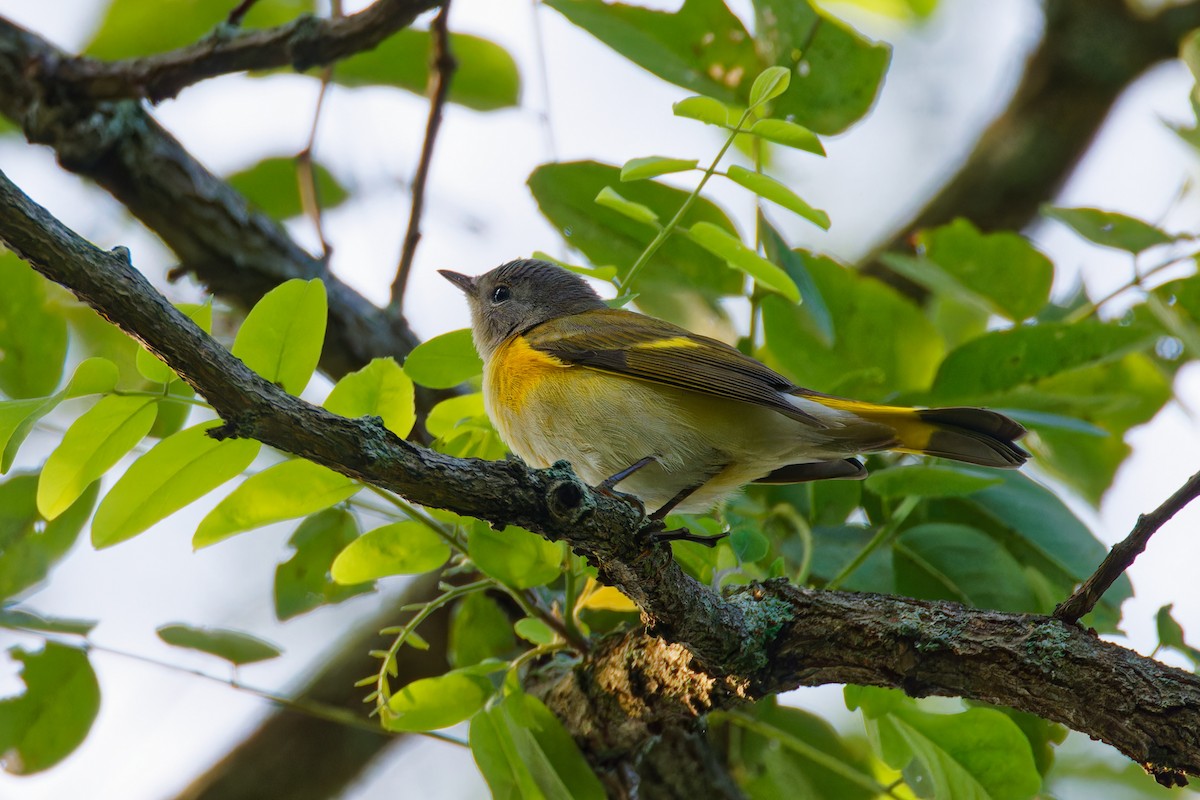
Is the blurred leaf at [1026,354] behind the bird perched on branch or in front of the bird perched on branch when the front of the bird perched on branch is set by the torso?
behind

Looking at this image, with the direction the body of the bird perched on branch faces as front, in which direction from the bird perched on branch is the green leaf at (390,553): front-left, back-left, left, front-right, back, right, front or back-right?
front-left

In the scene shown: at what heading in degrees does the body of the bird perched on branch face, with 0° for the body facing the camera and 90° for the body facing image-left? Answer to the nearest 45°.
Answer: approximately 90°

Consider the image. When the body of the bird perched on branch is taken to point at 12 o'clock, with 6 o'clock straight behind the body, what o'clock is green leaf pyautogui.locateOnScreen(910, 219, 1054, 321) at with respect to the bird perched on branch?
The green leaf is roughly at 5 o'clock from the bird perched on branch.

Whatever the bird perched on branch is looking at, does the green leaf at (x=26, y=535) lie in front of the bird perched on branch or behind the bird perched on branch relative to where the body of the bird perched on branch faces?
in front
